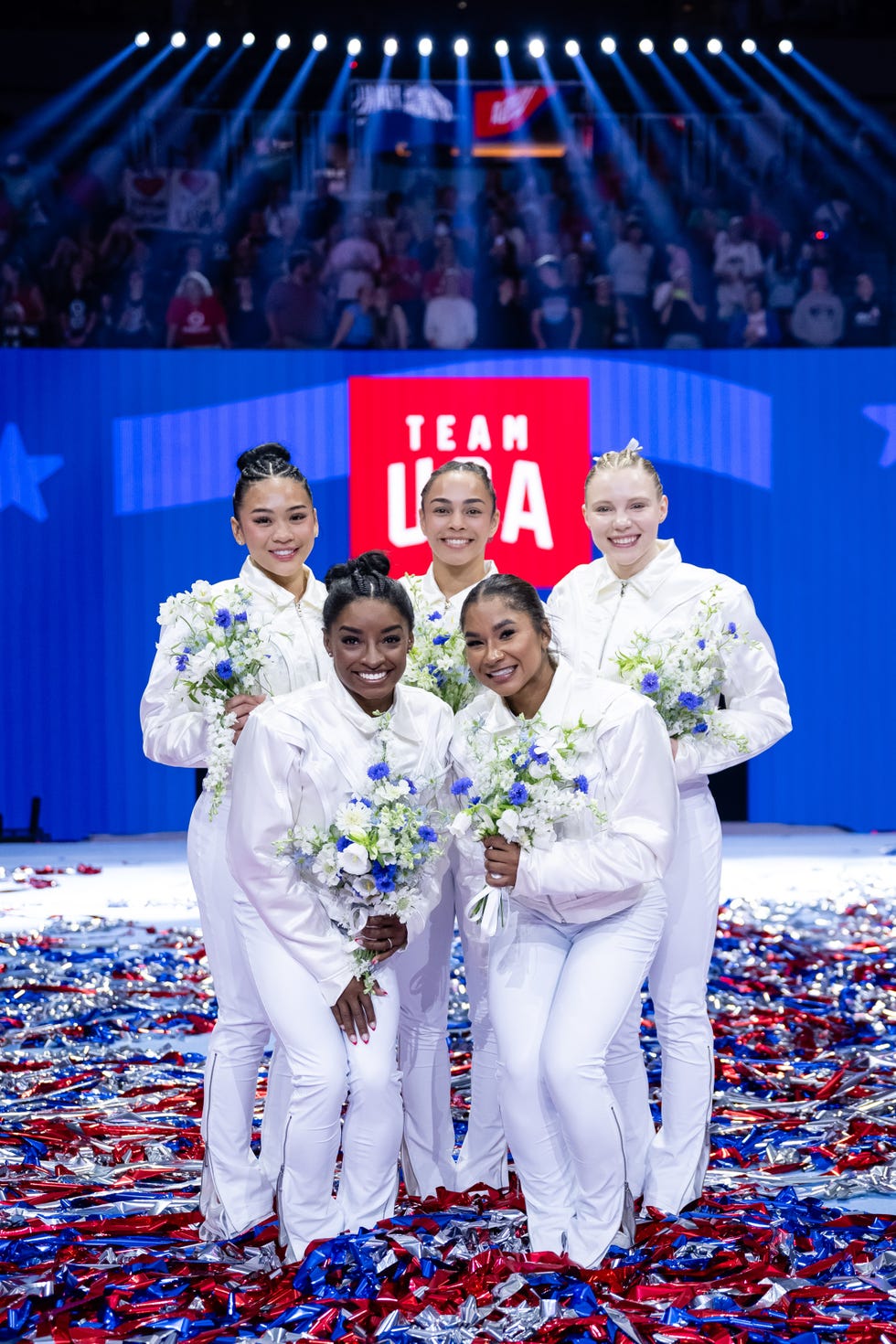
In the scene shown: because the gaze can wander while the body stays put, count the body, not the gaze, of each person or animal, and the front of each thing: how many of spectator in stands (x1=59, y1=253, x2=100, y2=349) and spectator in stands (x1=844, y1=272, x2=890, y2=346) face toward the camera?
2

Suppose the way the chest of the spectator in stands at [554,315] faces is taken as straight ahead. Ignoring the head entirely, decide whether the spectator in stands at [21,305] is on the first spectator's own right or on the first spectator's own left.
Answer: on the first spectator's own right

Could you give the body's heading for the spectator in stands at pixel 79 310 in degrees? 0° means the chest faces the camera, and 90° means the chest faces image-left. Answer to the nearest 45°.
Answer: approximately 0°

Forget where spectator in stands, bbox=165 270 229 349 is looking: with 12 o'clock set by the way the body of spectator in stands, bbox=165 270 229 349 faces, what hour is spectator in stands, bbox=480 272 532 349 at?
spectator in stands, bbox=480 272 532 349 is roughly at 9 o'clock from spectator in stands, bbox=165 270 229 349.

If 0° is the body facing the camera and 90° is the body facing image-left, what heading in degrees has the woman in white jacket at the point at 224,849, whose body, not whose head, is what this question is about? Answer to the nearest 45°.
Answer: approximately 315°

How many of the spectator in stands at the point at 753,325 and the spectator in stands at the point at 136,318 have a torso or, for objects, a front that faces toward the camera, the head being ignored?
2

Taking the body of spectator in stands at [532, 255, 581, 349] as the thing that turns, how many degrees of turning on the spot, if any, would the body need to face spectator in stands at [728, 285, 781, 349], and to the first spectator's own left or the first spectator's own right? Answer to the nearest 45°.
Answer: approximately 90° to the first spectator's own left

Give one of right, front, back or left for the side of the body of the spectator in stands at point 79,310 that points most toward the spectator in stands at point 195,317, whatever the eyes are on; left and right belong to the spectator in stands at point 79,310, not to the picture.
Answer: left

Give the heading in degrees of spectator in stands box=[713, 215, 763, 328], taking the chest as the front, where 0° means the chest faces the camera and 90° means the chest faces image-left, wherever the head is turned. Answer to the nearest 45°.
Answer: approximately 0°
